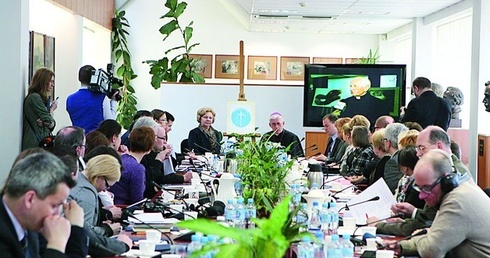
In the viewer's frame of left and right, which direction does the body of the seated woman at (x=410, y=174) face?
facing to the left of the viewer

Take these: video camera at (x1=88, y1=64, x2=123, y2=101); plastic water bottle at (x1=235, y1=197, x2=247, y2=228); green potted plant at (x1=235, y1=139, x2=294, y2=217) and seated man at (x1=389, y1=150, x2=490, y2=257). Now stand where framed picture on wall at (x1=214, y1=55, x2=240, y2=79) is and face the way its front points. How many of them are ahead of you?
4

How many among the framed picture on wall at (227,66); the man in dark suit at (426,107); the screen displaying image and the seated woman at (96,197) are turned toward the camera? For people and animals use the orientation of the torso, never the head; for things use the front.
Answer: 2

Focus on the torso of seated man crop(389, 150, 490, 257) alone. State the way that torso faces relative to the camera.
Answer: to the viewer's left

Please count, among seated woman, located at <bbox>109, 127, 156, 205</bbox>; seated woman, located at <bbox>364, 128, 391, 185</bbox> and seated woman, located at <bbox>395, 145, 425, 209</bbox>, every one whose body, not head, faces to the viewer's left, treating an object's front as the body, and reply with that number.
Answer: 2

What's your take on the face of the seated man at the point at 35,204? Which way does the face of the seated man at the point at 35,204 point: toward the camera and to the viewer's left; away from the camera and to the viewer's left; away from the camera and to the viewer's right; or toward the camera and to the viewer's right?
toward the camera and to the viewer's right

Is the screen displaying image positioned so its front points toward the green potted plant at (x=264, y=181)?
yes

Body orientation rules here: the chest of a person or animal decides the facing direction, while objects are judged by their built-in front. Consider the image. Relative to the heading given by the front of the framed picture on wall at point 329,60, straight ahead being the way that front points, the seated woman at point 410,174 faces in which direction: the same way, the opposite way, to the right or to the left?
to the right

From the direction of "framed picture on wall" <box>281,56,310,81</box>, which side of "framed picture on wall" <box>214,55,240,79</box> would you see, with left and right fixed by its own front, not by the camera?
left

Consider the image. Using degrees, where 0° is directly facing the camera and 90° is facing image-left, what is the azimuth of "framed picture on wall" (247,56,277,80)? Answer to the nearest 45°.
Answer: approximately 0°

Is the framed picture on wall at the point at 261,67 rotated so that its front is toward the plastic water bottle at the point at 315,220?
yes

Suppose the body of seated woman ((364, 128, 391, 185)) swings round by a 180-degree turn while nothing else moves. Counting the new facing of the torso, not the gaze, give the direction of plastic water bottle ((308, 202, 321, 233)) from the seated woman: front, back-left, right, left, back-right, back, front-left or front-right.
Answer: right

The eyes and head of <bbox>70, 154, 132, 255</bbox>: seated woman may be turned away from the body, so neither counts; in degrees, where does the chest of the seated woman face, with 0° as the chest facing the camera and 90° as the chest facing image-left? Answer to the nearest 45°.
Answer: approximately 270°

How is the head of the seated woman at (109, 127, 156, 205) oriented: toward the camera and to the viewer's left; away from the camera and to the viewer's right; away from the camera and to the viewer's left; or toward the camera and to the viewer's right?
away from the camera and to the viewer's right
